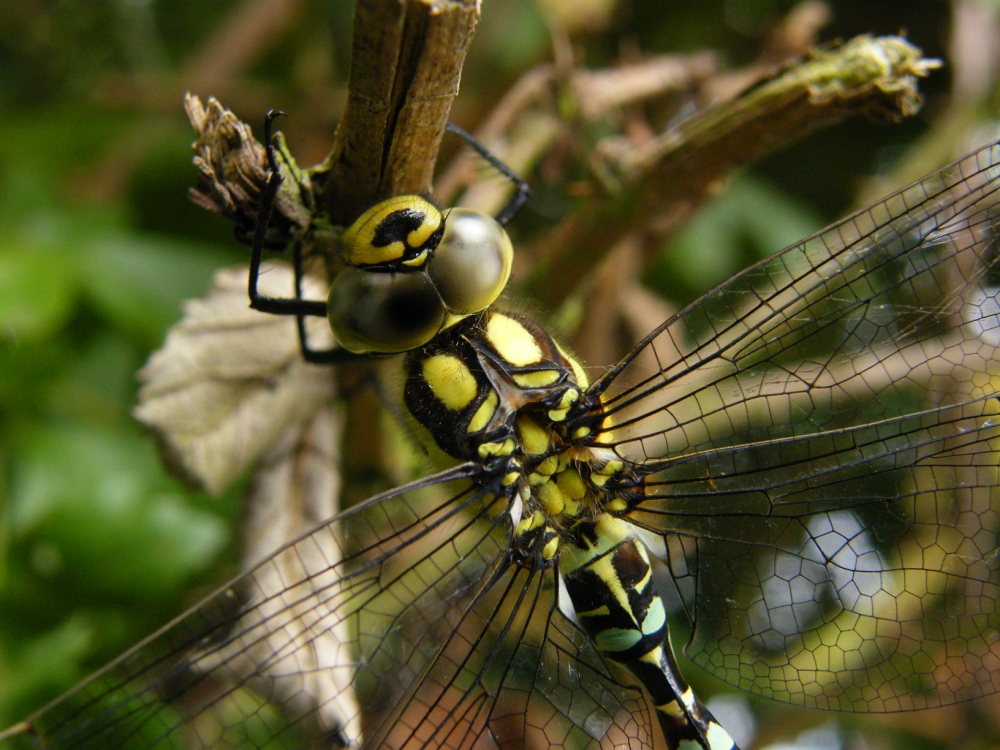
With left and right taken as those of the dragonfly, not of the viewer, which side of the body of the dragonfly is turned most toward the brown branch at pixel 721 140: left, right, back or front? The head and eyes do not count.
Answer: right

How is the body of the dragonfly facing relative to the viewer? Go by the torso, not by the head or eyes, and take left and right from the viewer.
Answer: facing away from the viewer and to the left of the viewer
